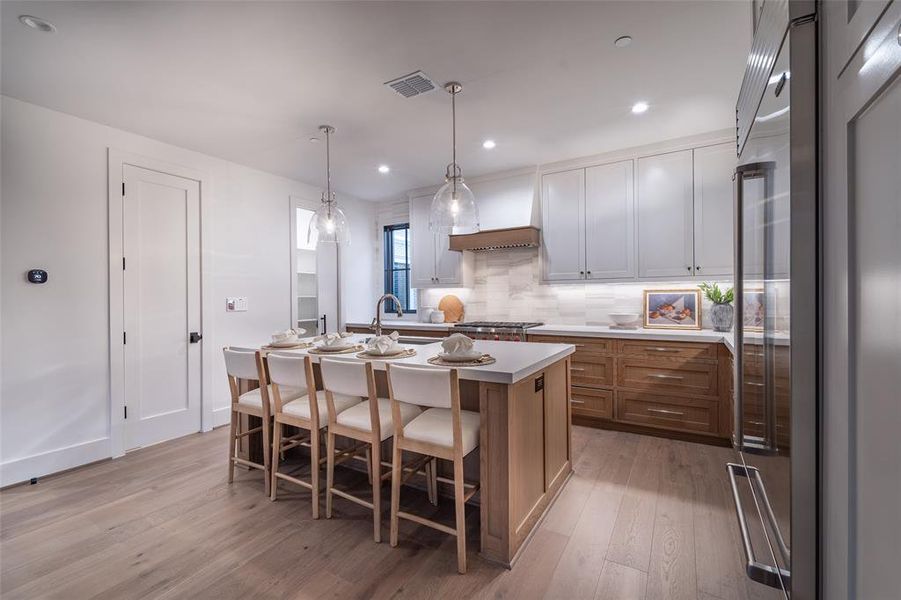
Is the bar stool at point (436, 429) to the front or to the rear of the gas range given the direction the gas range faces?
to the front

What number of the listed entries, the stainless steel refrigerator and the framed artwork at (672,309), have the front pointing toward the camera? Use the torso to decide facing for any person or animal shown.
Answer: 1

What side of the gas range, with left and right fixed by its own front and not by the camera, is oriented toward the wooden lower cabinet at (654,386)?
left

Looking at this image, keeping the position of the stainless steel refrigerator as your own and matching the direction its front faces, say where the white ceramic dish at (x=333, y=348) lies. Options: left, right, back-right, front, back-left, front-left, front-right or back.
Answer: front

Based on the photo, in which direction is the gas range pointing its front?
toward the camera

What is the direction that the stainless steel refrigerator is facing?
to the viewer's left

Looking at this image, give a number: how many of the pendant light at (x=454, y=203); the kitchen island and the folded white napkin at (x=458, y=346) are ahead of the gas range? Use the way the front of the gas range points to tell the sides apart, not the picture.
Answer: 3

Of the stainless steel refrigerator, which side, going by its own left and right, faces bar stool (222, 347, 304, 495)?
front

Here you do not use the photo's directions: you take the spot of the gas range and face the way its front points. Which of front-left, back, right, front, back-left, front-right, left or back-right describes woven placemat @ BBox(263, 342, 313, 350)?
front-right

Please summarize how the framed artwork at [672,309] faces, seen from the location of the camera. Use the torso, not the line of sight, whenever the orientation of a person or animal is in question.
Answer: facing the viewer

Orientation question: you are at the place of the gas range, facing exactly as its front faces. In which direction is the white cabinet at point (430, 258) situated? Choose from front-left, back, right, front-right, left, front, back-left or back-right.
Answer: back-right

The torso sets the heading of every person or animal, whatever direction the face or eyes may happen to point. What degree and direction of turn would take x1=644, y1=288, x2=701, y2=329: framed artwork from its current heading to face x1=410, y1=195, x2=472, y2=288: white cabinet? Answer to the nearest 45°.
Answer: approximately 90° to its right

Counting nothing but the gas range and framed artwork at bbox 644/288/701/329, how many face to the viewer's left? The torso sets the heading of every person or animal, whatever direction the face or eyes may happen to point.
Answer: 0

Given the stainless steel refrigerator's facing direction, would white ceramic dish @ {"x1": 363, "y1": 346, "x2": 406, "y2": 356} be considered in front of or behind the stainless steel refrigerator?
in front

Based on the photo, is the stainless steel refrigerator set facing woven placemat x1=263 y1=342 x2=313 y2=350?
yes

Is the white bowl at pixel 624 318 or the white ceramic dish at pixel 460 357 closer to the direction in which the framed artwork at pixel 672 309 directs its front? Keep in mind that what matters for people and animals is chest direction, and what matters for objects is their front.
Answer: the white ceramic dish
